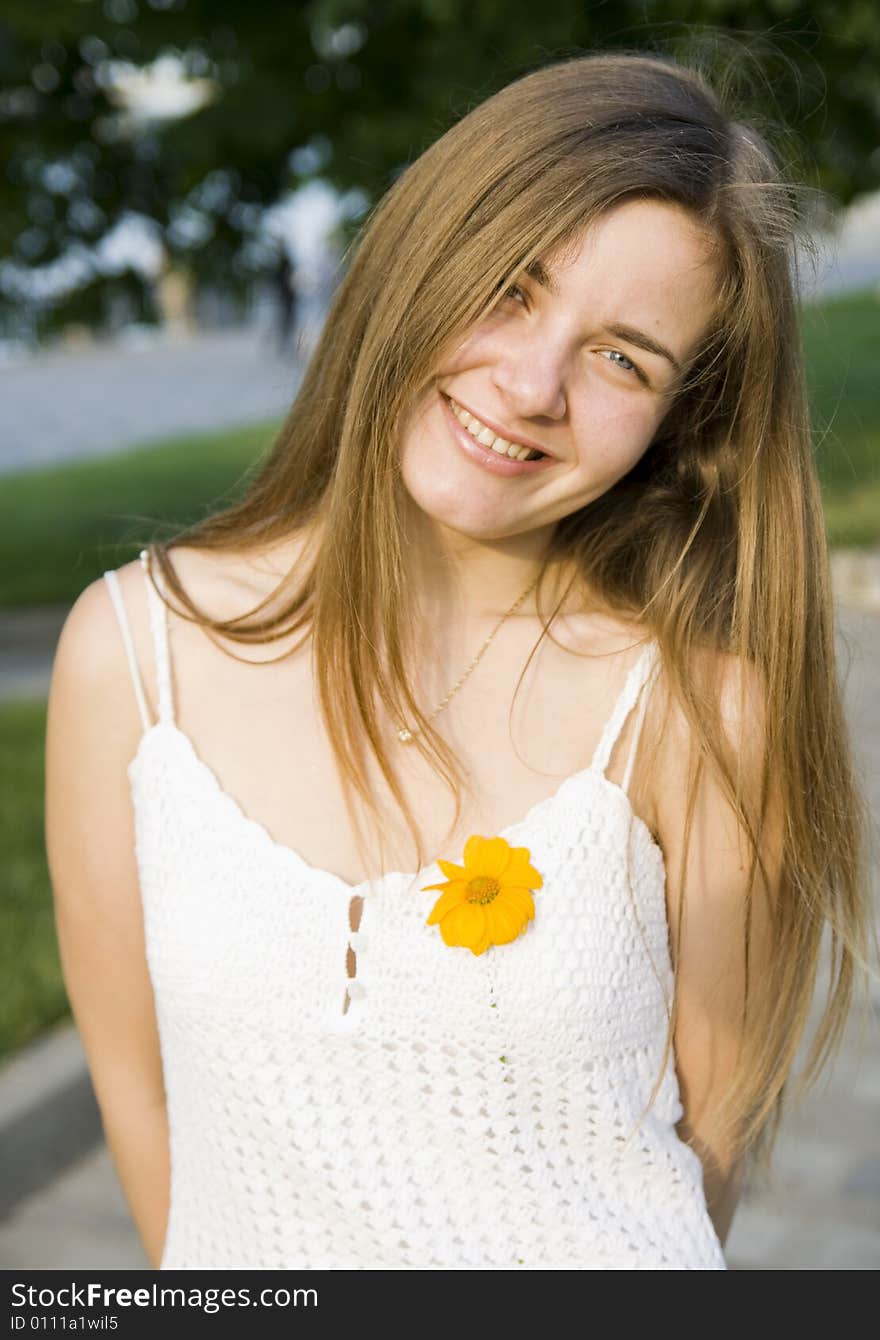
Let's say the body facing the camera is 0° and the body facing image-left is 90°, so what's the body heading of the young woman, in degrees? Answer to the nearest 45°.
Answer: approximately 0°
